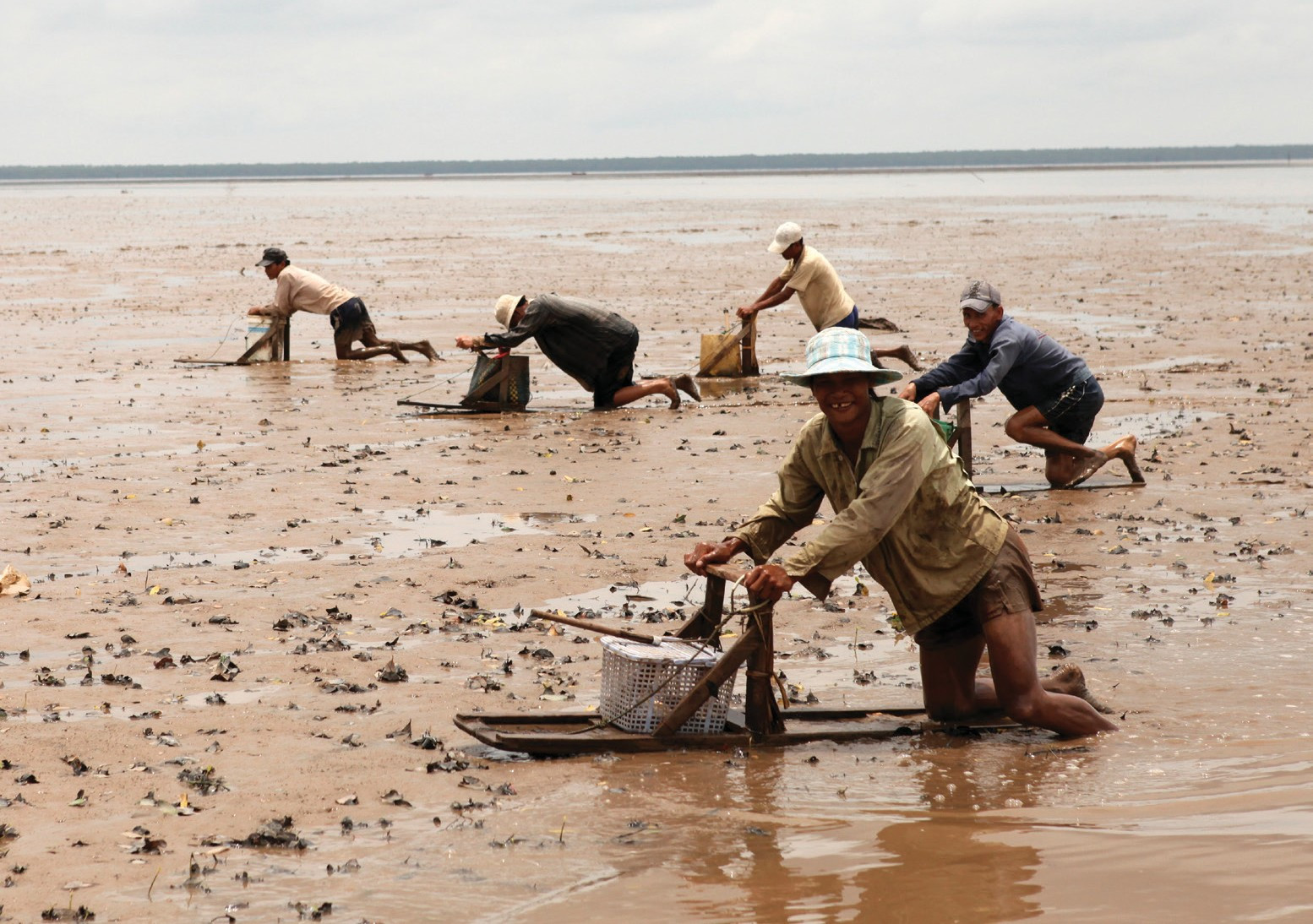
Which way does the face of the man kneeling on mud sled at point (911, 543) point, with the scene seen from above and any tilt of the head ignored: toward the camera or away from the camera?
toward the camera

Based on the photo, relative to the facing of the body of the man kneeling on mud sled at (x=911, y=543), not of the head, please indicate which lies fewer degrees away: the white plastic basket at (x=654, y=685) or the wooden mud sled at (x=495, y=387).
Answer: the white plastic basket

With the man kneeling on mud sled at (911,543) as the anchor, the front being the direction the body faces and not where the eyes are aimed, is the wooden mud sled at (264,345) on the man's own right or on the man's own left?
on the man's own right

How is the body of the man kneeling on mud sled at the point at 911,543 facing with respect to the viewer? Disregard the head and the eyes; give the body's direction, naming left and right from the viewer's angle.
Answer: facing the viewer and to the left of the viewer

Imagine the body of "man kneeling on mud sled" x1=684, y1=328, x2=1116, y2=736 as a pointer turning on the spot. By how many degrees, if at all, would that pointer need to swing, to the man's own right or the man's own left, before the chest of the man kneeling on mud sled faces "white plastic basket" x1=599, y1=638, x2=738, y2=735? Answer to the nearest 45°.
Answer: approximately 45° to the man's own right

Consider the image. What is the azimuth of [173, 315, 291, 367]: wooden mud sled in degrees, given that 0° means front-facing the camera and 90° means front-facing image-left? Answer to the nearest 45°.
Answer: approximately 90°

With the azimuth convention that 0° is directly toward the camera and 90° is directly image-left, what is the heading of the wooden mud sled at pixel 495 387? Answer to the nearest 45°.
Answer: approximately 90°

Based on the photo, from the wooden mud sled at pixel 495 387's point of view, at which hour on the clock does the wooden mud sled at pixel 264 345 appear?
the wooden mud sled at pixel 264 345 is roughly at 2 o'clock from the wooden mud sled at pixel 495 387.

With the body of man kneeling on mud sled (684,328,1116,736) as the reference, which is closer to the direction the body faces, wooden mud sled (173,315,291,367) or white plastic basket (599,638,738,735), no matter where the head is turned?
the white plastic basket

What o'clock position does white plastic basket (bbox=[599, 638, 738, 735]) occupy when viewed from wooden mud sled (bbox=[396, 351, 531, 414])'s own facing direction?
The white plastic basket is roughly at 9 o'clock from the wooden mud sled.

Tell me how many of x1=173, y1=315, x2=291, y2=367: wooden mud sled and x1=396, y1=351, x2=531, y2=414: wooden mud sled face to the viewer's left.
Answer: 2

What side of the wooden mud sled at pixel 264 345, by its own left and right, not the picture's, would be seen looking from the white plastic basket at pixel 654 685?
left

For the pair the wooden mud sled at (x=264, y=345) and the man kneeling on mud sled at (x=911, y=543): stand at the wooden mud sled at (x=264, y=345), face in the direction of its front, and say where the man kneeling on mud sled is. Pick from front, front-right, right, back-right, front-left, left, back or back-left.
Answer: left
